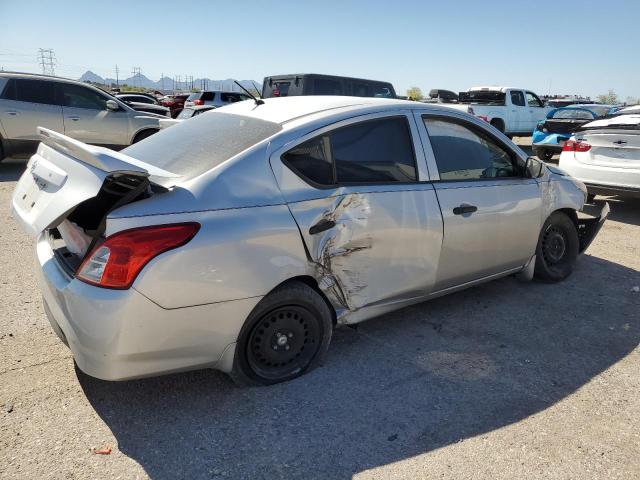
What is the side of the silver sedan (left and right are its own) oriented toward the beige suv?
left

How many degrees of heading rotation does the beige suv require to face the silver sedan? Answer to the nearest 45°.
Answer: approximately 90° to its right

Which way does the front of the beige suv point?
to the viewer's right

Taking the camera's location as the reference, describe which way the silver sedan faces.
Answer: facing away from the viewer and to the right of the viewer

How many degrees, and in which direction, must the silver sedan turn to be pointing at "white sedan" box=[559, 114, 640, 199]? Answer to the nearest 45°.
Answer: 0° — it already faces it

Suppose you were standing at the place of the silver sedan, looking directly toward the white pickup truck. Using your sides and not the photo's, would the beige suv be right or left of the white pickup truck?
left

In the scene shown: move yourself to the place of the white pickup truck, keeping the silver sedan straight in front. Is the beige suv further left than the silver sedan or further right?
right

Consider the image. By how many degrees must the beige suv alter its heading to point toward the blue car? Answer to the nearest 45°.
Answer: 0° — it already faces it

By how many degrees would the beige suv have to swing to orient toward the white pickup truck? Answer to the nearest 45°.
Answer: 0° — it already faces it

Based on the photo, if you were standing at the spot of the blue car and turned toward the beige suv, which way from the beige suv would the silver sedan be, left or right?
left
